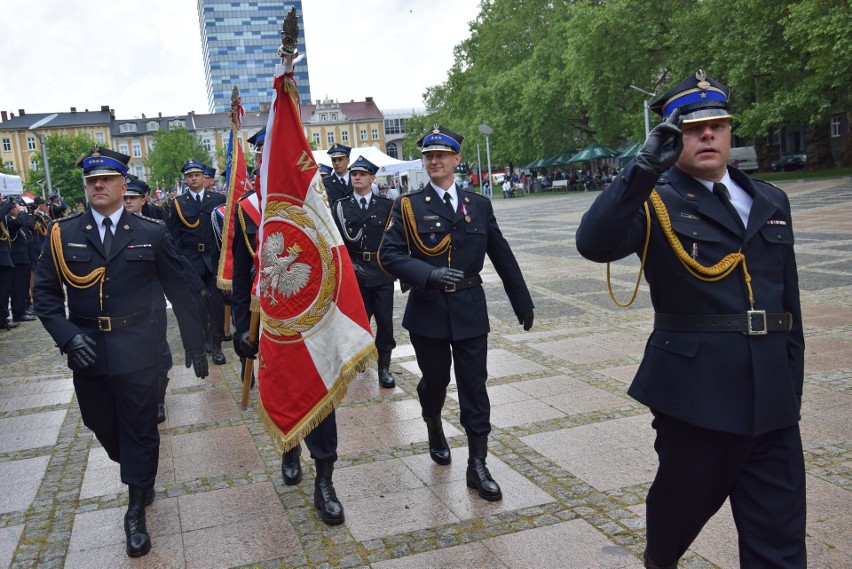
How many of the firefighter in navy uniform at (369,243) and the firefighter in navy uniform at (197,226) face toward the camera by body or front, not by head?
2

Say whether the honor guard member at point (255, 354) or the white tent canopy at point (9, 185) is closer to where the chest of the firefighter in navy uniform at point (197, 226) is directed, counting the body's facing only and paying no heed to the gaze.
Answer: the honor guard member

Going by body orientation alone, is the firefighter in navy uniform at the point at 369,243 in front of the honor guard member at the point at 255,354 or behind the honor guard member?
behind

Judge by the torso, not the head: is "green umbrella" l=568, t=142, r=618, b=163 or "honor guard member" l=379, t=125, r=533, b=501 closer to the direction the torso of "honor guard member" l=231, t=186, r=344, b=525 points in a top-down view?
the honor guard member

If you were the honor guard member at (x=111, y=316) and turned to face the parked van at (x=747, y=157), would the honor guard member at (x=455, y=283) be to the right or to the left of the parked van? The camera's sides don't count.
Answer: right

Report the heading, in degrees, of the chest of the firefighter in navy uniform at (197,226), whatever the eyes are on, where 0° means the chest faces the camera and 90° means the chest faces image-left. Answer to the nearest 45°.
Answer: approximately 0°

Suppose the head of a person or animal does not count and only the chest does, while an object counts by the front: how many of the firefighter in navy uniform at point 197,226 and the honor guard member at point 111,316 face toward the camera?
2

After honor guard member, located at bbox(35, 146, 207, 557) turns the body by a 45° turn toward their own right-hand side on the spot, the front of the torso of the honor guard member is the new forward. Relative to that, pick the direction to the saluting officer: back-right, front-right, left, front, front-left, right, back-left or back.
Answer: left

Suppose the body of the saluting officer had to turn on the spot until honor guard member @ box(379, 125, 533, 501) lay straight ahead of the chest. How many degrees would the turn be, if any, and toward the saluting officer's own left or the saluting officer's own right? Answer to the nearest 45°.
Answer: approximately 180°

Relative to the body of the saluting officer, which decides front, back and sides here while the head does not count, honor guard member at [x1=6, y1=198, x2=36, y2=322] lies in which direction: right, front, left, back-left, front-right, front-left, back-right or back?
back

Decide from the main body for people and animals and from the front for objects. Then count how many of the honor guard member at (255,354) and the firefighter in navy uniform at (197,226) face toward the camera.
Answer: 2
